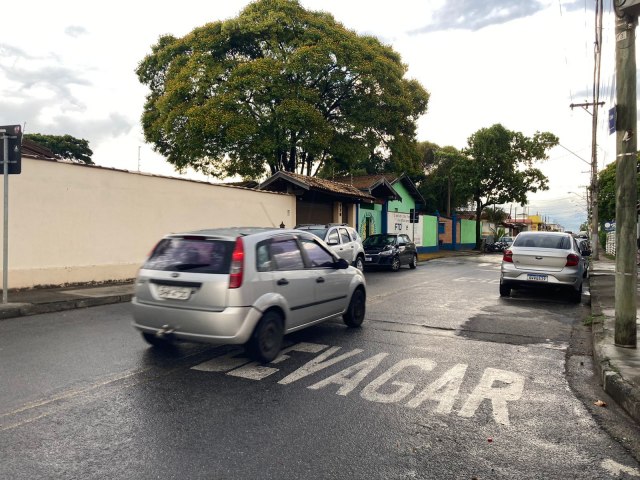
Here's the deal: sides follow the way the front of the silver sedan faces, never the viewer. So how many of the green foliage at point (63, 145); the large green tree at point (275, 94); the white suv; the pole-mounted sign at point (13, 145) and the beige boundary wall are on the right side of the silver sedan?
0

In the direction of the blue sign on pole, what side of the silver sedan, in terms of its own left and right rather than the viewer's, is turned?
back

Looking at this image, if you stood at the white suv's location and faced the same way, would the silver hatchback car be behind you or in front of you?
in front

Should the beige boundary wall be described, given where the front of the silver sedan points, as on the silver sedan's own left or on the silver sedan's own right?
on the silver sedan's own left

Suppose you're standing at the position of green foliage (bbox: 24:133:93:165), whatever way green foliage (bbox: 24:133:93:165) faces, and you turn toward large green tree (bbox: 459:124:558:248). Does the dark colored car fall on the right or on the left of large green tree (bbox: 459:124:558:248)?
right

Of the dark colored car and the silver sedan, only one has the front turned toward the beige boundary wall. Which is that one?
the dark colored car

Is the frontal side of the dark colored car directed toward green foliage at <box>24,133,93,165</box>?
no

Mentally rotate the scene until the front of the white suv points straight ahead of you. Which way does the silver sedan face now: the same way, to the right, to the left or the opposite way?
the opposite way

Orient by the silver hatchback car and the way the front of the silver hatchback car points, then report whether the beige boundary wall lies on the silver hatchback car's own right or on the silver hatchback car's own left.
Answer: on the silver hatchback car's own left

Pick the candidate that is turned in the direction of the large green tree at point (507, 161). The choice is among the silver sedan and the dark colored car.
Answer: the silver sedan

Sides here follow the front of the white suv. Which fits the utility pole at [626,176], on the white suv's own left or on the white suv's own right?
on the white suv's own left

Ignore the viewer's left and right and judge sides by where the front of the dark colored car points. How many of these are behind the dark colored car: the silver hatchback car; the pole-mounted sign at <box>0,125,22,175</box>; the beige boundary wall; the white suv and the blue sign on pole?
0

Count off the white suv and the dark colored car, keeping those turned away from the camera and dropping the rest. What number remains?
0

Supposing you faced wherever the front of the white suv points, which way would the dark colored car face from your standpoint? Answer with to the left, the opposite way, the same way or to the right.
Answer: the same way

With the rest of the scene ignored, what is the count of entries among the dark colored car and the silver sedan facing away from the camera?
1

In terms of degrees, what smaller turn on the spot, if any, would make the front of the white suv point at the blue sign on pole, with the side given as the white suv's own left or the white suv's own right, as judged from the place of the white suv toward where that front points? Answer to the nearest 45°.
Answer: approximately 45° to the white suv's own left

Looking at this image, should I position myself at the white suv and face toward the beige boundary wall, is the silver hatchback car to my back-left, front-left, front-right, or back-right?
front-left

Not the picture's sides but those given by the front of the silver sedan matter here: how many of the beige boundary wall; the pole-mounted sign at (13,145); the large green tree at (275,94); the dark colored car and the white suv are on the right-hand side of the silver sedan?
0

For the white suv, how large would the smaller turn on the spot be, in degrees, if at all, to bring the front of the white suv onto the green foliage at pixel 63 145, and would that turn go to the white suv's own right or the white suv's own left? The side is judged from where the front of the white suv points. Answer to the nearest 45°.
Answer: approximately 90° to the white suv's own right

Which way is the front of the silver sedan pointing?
away from the camera

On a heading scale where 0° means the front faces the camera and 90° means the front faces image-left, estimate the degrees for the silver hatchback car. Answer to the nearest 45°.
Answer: approximately 225°

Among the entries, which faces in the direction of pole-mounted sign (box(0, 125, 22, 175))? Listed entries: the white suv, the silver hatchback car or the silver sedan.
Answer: the white suv

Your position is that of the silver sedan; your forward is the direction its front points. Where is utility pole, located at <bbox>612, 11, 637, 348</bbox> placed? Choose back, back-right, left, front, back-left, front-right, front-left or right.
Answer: back

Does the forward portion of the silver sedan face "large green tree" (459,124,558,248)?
yes
